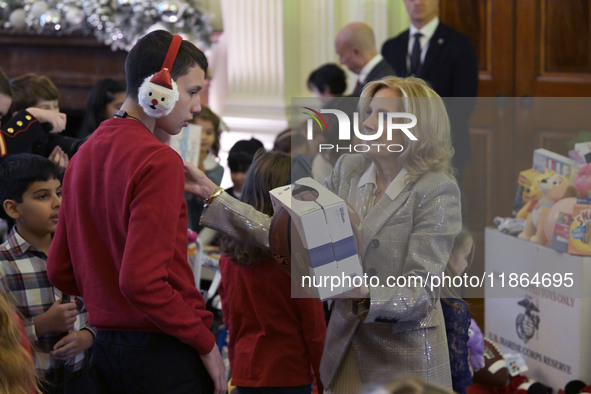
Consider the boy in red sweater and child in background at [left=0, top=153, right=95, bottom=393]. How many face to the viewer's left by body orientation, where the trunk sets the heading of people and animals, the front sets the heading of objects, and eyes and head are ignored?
0

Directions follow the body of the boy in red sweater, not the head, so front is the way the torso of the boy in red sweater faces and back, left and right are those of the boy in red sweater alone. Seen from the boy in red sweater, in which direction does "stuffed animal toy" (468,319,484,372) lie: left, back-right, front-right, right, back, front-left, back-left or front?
front

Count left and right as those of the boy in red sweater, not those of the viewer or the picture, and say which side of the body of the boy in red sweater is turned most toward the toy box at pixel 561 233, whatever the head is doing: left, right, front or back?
front

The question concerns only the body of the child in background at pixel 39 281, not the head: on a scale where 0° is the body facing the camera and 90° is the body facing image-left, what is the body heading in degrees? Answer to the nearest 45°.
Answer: approximately 315°

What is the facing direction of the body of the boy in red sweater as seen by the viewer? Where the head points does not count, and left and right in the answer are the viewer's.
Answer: facing away from the viewer and to the right of the viewer

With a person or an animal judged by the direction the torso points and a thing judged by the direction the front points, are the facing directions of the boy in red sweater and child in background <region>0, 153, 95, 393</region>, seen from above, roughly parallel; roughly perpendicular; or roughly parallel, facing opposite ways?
roughly perpendicular

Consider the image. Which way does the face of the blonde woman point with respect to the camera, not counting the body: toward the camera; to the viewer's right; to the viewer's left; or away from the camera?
to the viewer's left

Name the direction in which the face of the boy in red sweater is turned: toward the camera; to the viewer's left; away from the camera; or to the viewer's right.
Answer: to the viewer's right

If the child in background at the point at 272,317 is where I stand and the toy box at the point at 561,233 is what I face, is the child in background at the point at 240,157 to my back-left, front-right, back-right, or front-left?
front-left

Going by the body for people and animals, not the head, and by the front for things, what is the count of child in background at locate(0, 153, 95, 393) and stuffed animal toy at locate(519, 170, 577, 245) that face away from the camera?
0

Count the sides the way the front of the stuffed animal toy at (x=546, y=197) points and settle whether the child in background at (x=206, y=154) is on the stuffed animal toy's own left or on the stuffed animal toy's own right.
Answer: on the stuffed animal toy's own right

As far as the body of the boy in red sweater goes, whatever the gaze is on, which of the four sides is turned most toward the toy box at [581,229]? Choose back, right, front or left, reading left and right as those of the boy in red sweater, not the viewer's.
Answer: front

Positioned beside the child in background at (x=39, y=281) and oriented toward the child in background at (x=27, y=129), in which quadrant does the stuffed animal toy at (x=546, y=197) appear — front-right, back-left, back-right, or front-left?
front-right

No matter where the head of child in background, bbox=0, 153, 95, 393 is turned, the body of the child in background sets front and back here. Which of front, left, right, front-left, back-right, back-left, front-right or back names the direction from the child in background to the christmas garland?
back-left

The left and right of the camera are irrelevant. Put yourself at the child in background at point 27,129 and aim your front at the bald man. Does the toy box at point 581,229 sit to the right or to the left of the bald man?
right
